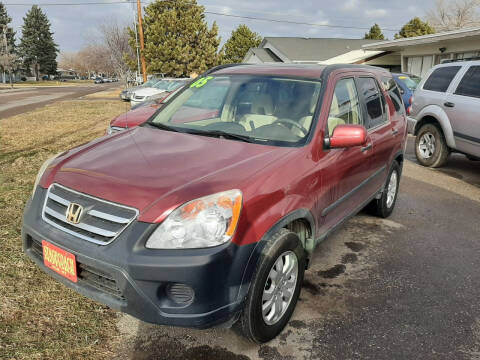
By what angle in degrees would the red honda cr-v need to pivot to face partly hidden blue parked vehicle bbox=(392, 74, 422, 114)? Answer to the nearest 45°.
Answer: approximately 180°

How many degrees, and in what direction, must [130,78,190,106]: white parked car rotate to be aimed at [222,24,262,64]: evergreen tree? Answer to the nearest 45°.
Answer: approximately 135° to its right

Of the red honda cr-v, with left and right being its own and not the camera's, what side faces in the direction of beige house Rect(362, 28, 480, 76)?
back

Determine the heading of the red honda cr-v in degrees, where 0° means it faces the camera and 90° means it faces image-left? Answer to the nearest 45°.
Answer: approximately 45°

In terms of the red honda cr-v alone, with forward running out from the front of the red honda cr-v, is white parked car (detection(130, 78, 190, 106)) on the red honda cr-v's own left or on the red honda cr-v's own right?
on the red honda cr-v's own right

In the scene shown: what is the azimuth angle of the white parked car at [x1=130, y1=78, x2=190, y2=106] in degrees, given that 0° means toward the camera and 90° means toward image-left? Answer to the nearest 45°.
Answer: approximately 45°

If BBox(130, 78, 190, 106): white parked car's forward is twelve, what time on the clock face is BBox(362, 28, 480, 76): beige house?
The beige house is roughly at 7 o'clock from the white parked car.

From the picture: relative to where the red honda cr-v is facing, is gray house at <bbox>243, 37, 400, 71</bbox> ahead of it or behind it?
behind

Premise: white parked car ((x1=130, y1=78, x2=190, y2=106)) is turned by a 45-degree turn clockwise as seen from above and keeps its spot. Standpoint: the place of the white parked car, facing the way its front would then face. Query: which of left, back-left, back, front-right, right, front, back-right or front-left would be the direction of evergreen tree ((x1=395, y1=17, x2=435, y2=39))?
back-right

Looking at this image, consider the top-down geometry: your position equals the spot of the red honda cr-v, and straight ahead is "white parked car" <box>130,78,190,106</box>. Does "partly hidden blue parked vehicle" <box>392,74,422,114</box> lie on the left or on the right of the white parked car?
right

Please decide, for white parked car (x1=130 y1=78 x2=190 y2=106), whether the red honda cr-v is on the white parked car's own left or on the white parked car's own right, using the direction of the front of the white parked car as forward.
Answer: on the white parked car's own left

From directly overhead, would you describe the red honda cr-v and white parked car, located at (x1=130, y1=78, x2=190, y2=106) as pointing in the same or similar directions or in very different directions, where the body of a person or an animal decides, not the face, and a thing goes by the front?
same or similar directions

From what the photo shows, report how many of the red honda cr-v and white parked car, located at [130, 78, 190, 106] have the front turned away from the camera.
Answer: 0
